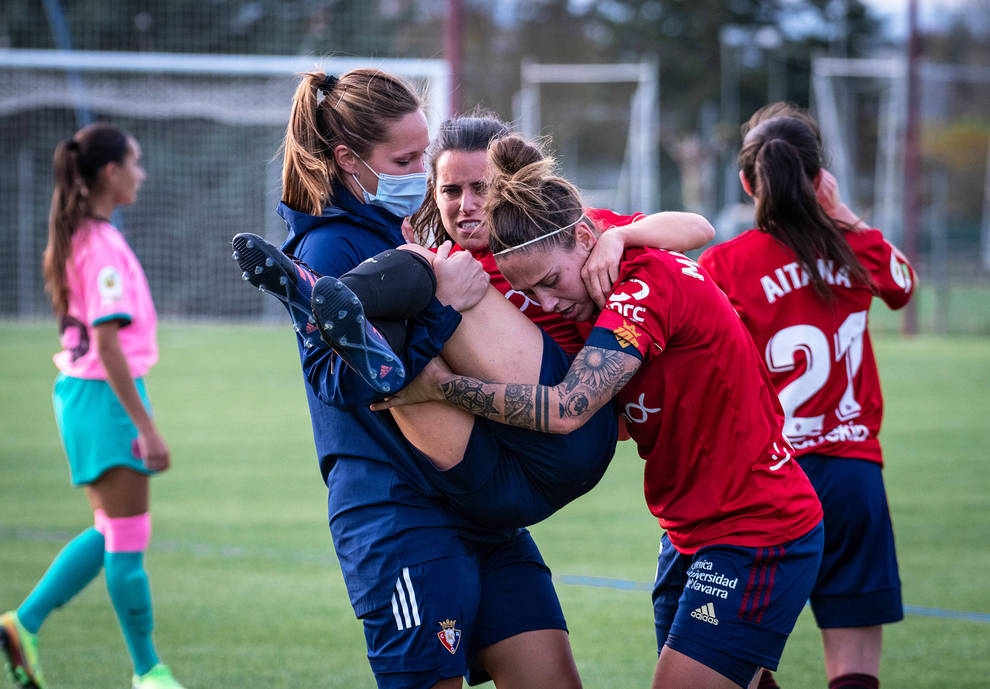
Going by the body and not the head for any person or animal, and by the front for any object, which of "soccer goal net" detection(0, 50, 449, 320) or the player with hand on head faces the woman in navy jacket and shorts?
the soccer goal net

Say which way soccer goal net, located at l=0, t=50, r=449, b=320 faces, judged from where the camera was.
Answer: facing the viewer

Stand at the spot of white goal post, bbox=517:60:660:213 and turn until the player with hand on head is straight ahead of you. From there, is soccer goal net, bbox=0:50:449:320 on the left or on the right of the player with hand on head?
right

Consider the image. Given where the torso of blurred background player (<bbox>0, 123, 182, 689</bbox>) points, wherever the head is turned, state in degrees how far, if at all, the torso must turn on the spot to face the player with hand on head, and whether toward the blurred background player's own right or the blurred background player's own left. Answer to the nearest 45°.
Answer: approximately 45° to the blurred background player's own right

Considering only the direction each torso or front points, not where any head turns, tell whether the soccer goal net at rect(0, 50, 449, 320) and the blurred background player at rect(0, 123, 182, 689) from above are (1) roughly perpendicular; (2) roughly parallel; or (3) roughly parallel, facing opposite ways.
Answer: roughly perpendicular

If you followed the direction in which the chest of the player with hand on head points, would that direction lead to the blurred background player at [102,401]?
no

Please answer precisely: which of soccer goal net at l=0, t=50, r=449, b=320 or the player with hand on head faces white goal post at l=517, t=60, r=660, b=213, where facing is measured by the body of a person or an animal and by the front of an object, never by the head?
the player with hand on head

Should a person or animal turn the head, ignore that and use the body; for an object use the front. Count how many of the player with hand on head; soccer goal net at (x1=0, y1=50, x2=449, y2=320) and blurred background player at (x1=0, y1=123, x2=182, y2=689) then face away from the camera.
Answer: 1

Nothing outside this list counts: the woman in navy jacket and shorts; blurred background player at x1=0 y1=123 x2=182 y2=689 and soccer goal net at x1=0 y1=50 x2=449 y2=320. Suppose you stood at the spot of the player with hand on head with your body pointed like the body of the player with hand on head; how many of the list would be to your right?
0

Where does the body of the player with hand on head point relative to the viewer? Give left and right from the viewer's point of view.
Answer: facing away from the viewer

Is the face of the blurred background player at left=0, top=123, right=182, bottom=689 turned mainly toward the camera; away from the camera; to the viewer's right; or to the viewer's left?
to the viewer's right

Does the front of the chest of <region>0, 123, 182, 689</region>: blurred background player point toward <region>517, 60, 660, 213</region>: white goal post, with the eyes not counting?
no

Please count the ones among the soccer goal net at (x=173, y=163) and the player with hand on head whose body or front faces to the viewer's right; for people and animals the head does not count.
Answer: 0

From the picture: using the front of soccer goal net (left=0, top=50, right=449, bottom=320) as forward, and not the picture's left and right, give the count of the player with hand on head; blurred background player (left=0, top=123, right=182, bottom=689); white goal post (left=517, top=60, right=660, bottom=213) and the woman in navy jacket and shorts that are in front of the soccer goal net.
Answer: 3

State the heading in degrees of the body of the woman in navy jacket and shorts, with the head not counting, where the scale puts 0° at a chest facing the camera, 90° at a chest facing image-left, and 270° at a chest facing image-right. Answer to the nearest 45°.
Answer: approximately 315°

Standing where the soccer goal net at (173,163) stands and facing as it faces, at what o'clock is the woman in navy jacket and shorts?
The woman in navy jacket and shorts is roughly at 12 o'clock from the soccer goal net.

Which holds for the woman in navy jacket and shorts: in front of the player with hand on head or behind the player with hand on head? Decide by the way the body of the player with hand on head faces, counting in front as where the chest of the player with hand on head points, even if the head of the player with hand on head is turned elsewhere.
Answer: behind

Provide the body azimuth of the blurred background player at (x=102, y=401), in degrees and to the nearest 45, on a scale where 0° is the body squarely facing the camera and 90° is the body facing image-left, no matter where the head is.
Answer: approximately 270°

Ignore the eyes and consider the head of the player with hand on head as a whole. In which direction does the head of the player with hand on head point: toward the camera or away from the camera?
away from the camera
